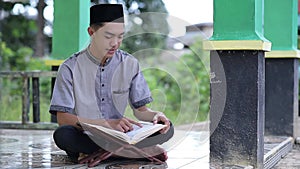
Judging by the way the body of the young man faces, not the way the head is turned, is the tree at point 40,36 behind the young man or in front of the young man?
behind

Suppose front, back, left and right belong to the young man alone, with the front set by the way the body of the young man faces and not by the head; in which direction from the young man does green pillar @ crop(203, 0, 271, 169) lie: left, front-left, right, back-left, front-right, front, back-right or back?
front-left

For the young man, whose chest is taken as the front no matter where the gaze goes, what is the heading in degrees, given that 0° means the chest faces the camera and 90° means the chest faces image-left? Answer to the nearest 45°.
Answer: approximately 315°

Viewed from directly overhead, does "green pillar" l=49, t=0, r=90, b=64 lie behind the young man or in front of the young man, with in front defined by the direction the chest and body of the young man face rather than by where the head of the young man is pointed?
behind

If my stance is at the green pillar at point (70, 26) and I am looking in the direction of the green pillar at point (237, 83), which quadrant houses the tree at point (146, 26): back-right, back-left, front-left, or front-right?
back-left

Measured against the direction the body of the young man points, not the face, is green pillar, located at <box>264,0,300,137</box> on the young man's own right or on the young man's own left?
on the young man's own left

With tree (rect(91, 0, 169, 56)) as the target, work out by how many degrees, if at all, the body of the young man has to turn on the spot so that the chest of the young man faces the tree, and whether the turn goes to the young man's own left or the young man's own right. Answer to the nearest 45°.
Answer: approximately 135° to the young man's own left
